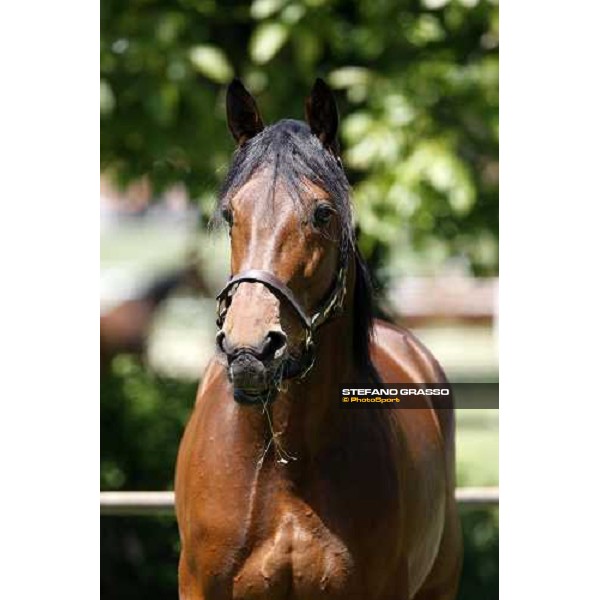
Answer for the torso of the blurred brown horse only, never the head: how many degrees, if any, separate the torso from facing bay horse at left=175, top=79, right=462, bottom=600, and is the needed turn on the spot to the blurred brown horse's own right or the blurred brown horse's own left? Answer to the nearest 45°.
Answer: approximately 90° to the blurred brown horse's own right

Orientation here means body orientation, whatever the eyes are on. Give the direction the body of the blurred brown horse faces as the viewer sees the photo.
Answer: to the viewer's right
